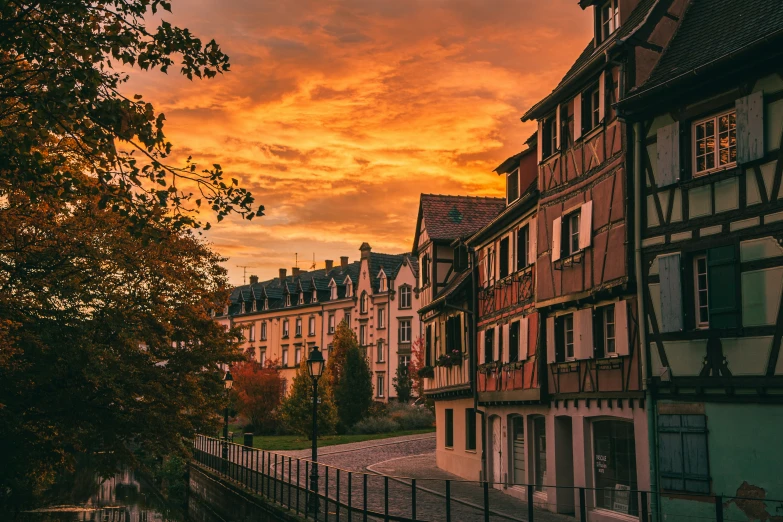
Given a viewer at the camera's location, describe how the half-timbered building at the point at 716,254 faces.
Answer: facing the viewer and to the left of the viewer

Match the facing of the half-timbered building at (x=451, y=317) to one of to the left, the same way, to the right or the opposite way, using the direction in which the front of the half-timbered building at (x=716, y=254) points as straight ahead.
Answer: the same way

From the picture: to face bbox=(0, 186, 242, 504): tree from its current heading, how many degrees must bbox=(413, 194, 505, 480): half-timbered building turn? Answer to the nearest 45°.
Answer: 0° — it already faces it

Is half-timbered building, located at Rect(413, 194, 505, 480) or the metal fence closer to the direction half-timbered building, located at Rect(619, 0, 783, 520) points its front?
the metal fence

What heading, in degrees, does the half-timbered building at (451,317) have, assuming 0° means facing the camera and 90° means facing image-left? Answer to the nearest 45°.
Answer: approximately 45°

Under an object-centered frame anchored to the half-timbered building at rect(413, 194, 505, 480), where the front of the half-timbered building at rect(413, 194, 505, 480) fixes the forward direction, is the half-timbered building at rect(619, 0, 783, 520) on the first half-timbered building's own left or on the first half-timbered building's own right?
on the first half-timbered building's own left

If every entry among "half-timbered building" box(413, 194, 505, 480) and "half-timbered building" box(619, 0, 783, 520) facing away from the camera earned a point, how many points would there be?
0
